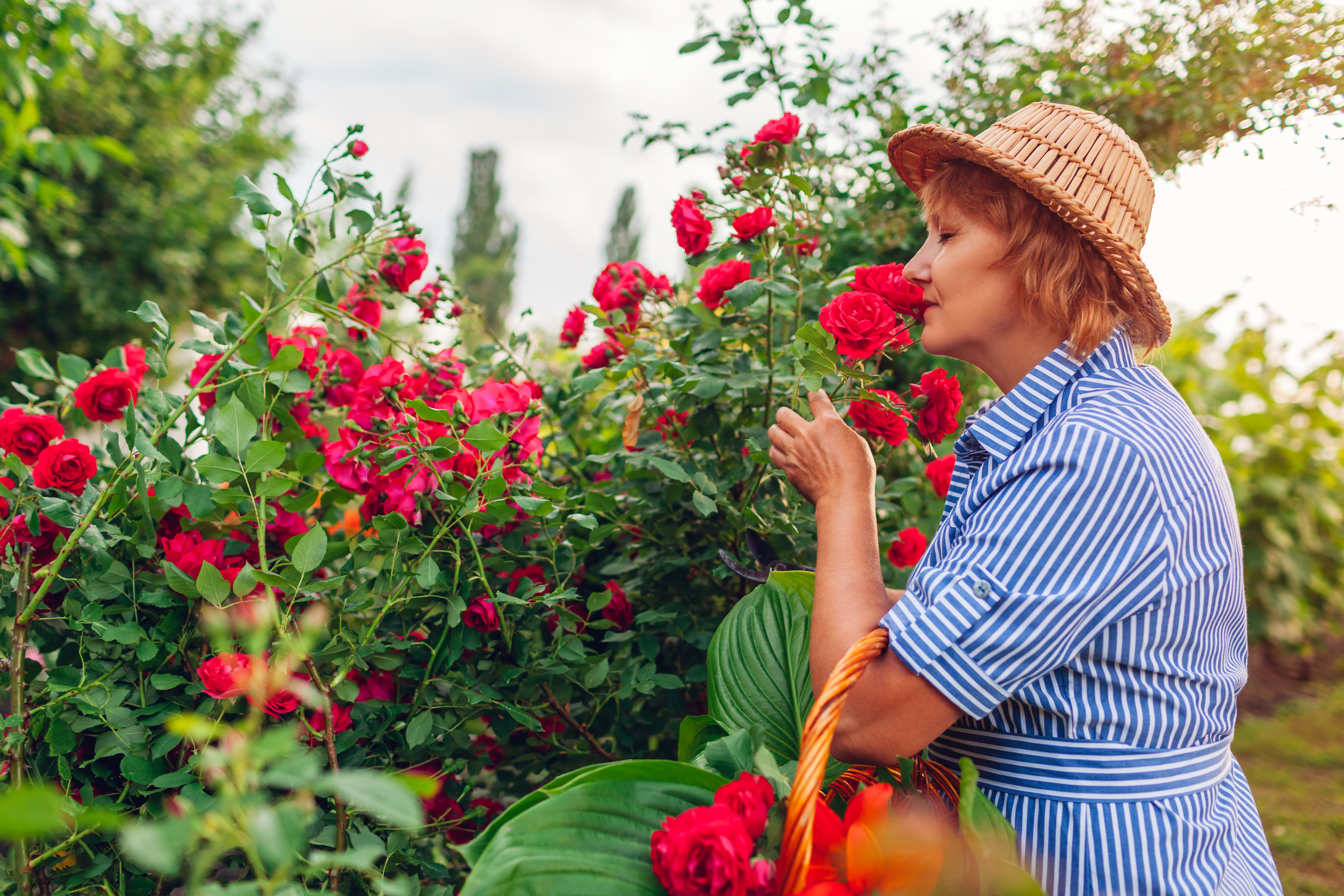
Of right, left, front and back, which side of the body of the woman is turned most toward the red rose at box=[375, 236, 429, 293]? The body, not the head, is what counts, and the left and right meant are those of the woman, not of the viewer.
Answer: front

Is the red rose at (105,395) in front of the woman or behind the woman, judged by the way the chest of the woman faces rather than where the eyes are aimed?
in front

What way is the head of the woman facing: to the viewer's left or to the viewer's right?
to the viewer's left

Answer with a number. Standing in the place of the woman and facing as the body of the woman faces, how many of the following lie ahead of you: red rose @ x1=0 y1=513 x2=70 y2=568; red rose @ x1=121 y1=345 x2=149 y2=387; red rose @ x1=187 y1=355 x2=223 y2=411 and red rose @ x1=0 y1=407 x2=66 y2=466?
4

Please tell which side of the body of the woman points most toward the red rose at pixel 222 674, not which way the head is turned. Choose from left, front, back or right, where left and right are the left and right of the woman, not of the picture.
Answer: front

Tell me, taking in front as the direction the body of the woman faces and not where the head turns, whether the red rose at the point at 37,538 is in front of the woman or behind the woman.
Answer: in front

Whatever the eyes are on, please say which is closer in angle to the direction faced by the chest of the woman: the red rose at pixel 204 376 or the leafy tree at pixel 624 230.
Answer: the red rose

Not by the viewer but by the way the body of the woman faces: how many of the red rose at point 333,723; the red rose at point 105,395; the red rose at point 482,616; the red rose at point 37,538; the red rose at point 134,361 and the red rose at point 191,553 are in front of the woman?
6

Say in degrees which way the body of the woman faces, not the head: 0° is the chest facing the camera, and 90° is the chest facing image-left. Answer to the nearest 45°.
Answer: approximately 90°
